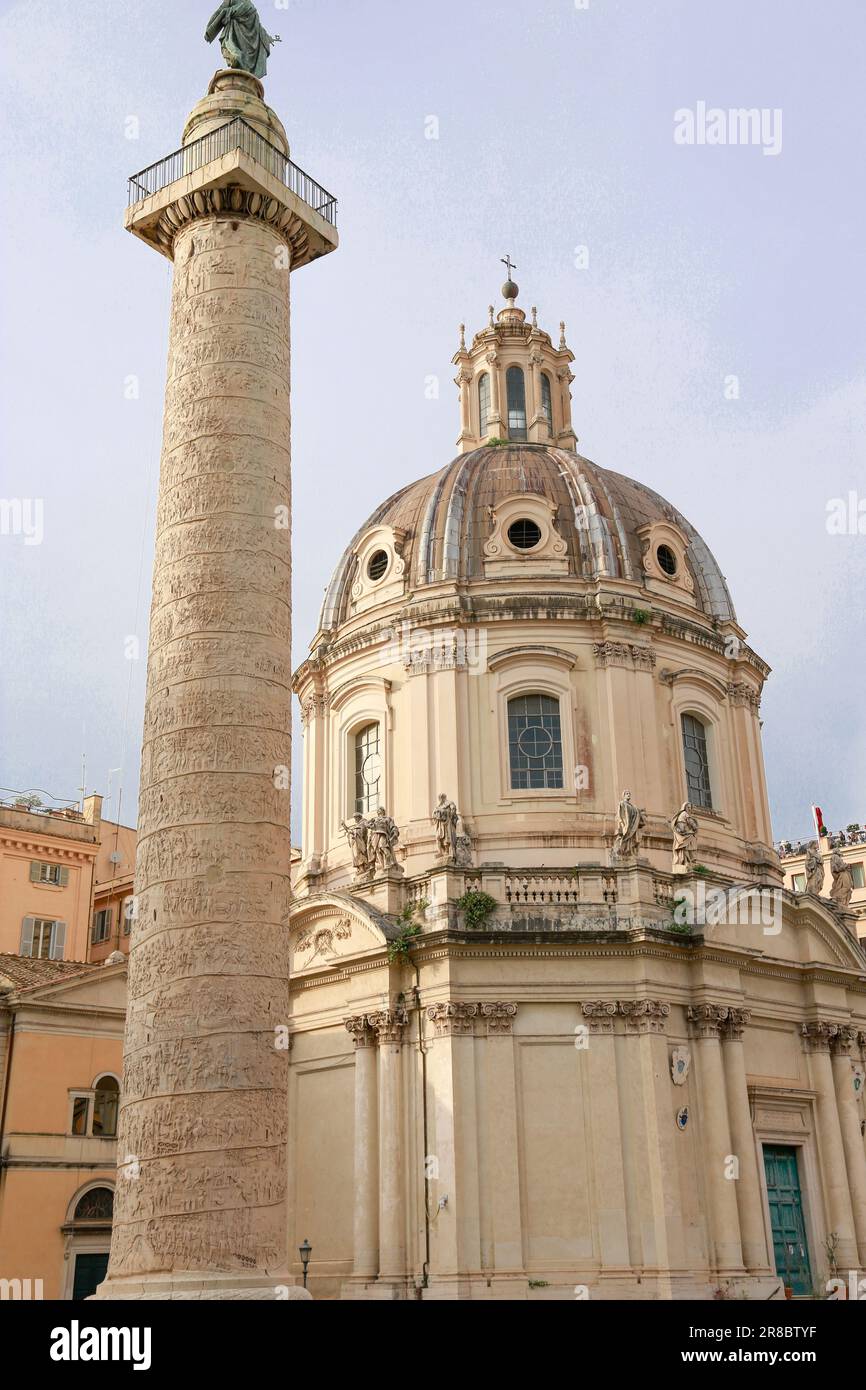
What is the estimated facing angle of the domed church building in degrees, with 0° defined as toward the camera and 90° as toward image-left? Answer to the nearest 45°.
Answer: approximately 315°

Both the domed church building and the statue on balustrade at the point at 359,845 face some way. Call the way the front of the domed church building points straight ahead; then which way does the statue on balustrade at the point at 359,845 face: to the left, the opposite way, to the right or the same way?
to the right

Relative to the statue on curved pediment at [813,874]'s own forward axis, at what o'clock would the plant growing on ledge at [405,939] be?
The plant growing on ledge is roughly at 3 o'clock from the statue on curved pediment.

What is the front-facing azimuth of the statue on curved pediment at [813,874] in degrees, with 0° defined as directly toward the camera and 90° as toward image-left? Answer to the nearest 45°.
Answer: approximately 315°

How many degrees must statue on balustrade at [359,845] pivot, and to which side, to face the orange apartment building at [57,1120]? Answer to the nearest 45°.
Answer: approximately 90° to its right

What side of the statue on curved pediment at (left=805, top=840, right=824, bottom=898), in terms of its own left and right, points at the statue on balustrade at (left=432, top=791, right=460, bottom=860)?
right

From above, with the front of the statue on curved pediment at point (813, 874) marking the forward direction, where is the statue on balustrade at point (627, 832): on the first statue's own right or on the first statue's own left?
on the first statue's own right

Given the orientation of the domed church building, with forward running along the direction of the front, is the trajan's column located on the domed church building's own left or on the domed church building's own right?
on the domed church building's own right

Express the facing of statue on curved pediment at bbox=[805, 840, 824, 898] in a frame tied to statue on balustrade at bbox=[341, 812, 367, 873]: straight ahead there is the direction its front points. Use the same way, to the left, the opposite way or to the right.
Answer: to the left
